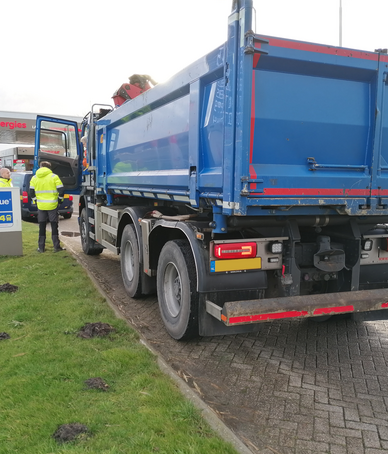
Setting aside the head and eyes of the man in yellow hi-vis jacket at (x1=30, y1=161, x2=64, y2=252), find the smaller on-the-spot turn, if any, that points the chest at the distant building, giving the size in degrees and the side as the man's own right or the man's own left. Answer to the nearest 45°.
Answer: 0° — they already face it

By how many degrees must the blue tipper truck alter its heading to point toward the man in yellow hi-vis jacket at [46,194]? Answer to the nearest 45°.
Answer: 0° — it already faces them

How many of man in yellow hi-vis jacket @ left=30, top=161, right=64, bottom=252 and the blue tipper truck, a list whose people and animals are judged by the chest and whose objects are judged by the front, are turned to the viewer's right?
0

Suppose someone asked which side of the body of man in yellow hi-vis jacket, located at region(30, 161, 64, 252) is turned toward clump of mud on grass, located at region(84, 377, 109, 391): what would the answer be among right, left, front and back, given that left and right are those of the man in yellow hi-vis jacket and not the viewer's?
back

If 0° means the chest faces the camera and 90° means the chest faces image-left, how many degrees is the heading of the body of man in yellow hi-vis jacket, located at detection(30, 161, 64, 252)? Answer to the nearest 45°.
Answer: approximately 180°

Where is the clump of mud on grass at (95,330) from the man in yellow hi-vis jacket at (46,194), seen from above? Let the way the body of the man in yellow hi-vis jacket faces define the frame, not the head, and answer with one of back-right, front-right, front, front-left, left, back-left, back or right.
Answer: back

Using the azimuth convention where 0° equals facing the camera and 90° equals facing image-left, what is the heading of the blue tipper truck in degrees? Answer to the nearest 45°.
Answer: approximately 135°

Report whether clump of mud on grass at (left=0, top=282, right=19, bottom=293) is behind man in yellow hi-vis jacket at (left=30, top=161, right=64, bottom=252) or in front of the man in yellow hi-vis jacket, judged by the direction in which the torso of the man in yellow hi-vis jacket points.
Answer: behind

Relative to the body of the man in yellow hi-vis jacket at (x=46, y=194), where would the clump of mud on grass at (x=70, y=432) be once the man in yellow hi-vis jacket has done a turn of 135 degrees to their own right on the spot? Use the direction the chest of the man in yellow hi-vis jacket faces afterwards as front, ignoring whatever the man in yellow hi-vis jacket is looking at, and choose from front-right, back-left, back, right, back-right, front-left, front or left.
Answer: front-right

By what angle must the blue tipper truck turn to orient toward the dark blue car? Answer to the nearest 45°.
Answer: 0° — it already faces it
